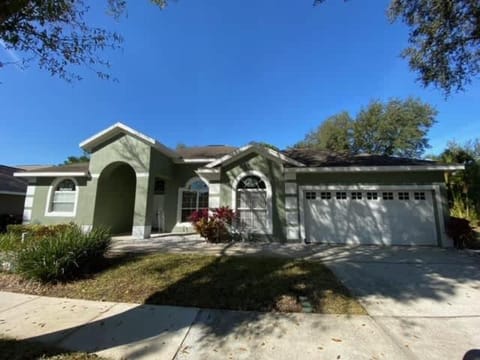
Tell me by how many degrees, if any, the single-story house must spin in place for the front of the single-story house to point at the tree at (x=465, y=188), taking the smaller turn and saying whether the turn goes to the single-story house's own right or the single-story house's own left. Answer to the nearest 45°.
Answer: approximately 90° to the single-story house's own left

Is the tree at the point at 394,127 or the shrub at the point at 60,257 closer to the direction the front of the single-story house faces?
the shrub

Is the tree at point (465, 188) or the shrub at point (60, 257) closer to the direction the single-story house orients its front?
the shrub

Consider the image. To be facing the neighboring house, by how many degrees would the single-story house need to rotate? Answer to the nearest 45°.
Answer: approximately 90° to its right

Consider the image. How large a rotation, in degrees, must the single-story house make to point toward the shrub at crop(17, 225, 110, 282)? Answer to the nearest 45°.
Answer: approximately 45° to its right

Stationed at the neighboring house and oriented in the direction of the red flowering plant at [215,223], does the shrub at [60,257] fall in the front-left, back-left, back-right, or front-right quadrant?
front-right

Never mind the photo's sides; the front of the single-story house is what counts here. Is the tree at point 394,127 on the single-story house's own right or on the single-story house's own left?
on the single-story house's own left

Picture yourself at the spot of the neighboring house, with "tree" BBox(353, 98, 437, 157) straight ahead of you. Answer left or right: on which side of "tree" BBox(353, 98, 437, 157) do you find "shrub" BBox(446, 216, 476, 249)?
right

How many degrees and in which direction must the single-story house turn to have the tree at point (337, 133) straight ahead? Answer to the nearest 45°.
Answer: approximately 135° to its left

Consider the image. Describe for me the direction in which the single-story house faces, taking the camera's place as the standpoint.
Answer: facing the viewer

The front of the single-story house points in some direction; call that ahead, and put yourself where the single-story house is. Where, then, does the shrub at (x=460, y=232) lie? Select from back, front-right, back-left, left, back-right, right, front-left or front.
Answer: left

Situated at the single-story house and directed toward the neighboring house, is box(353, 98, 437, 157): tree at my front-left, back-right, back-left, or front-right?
back-right
